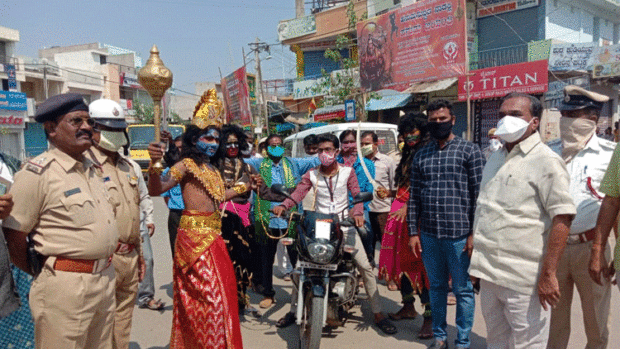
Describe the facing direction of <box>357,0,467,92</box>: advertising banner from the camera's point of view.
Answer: facing the viewer and to the left of the viewer

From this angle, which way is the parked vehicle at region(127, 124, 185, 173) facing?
toward the camera

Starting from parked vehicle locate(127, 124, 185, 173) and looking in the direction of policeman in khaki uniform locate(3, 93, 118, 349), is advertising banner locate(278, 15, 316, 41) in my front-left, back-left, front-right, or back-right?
back-left

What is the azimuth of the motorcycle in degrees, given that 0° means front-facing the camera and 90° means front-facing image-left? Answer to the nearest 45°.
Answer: approximately 0°

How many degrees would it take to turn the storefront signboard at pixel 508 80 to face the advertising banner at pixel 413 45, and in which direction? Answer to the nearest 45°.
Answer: approximately 45° to its right

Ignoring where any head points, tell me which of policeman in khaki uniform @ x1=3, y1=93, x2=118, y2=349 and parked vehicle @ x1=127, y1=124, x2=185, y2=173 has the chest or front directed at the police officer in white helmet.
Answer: the parked vehicle

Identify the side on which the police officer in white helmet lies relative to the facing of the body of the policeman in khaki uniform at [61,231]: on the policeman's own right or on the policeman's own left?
on the policeman's own left

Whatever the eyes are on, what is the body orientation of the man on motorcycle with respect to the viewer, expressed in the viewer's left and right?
facing the viewer

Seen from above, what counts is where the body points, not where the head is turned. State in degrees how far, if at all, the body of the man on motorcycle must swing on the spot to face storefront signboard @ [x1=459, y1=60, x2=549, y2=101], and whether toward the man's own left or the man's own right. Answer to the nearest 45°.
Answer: approximately 135° to the man's own left

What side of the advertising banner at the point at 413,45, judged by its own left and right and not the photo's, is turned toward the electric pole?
right

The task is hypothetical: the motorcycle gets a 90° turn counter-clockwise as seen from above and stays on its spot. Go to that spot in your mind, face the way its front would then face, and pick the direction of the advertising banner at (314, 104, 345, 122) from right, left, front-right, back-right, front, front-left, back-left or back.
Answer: left

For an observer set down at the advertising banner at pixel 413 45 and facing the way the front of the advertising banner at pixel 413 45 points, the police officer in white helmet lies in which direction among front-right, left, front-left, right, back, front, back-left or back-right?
front-left

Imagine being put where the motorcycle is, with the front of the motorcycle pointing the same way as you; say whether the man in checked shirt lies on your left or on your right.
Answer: on your left

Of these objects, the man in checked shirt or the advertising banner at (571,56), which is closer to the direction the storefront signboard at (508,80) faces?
the man in checked shirt

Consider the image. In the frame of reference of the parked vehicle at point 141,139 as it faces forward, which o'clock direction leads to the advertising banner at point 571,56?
The advertising banner is roughly at 10 o'clock from the parked vehicle.

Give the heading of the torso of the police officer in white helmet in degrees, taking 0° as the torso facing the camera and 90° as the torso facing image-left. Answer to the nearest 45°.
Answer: approximately 315°

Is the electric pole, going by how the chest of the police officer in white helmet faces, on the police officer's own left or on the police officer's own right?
on the police officer's own left

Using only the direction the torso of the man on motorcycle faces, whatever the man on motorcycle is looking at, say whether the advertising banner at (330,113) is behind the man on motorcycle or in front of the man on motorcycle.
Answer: behind
